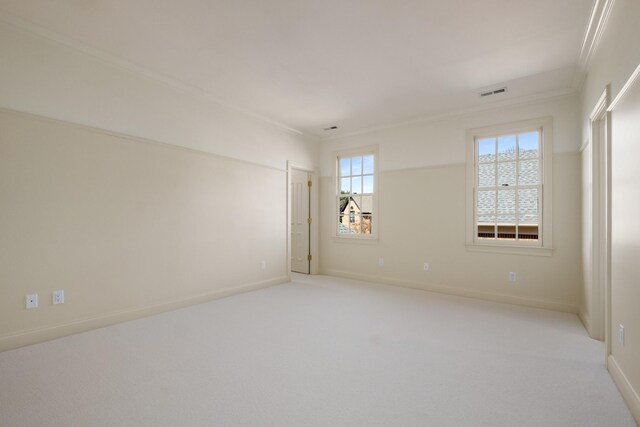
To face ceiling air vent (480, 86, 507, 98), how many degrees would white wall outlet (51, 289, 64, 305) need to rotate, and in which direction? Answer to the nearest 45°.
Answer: approximately 45° to its left

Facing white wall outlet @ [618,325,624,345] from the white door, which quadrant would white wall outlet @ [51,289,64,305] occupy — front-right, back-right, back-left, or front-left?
front-right

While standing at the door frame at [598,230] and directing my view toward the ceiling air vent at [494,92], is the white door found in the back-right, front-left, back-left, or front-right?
front-left

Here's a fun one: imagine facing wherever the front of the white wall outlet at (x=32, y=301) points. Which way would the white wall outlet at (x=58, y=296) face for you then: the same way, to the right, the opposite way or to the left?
the same way

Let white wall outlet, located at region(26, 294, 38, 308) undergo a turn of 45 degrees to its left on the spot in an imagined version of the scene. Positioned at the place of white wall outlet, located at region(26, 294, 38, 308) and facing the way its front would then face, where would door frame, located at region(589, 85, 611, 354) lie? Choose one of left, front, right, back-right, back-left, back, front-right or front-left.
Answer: front

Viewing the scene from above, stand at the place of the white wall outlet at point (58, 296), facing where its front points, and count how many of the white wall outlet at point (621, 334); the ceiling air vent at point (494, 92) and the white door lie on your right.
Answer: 0

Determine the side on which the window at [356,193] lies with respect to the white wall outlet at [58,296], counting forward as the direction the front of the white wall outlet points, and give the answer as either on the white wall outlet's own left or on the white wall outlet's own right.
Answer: on the white wall outlet's own left

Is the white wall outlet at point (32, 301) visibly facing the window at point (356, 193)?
no
